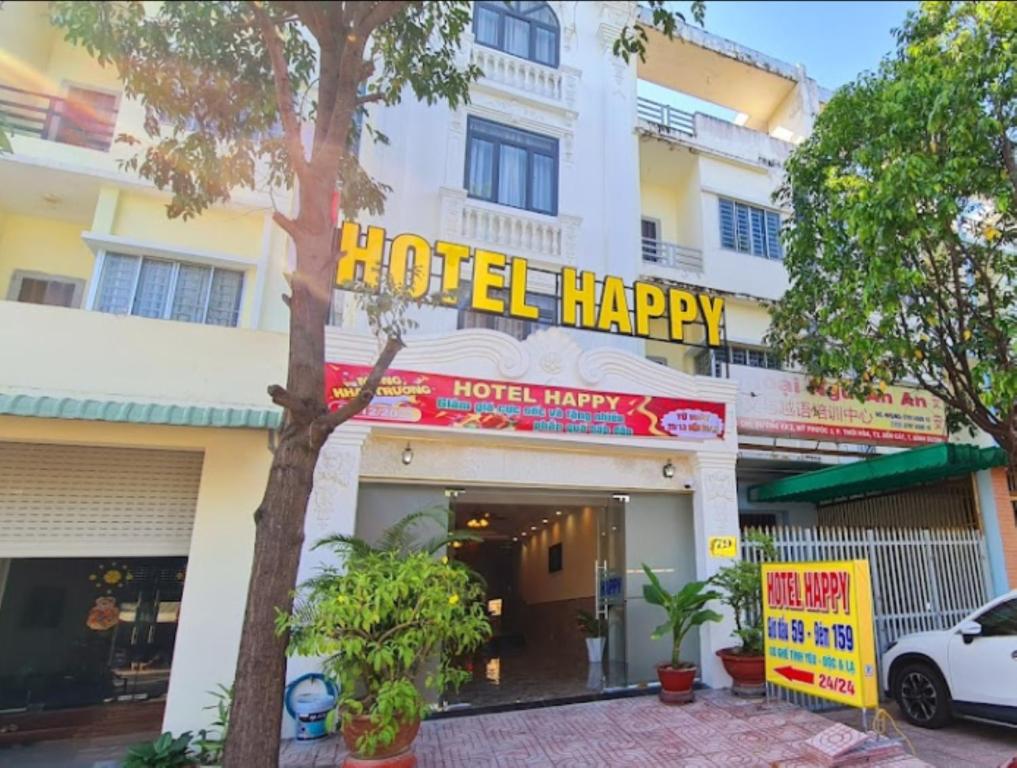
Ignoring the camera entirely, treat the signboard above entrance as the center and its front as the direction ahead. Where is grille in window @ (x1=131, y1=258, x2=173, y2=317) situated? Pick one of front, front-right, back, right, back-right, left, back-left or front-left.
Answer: right

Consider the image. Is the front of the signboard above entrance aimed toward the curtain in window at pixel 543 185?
no

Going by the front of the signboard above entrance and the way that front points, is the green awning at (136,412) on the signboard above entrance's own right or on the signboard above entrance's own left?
on the signboard above entrance's own right

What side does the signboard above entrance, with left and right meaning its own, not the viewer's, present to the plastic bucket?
right

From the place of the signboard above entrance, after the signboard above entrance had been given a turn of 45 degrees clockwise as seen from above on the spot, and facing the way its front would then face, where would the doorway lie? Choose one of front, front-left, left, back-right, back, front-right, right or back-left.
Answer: right

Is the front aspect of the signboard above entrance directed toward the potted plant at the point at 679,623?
no

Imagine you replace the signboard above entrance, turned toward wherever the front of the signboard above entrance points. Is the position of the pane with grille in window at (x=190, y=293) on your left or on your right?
on your right

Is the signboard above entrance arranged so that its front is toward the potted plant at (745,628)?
no

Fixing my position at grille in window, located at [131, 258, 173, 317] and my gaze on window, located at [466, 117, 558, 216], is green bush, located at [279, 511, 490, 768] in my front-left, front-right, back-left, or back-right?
front-right

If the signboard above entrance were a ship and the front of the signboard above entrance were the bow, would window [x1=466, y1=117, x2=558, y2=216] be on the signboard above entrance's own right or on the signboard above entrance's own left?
on the signboard above entrance's own right
